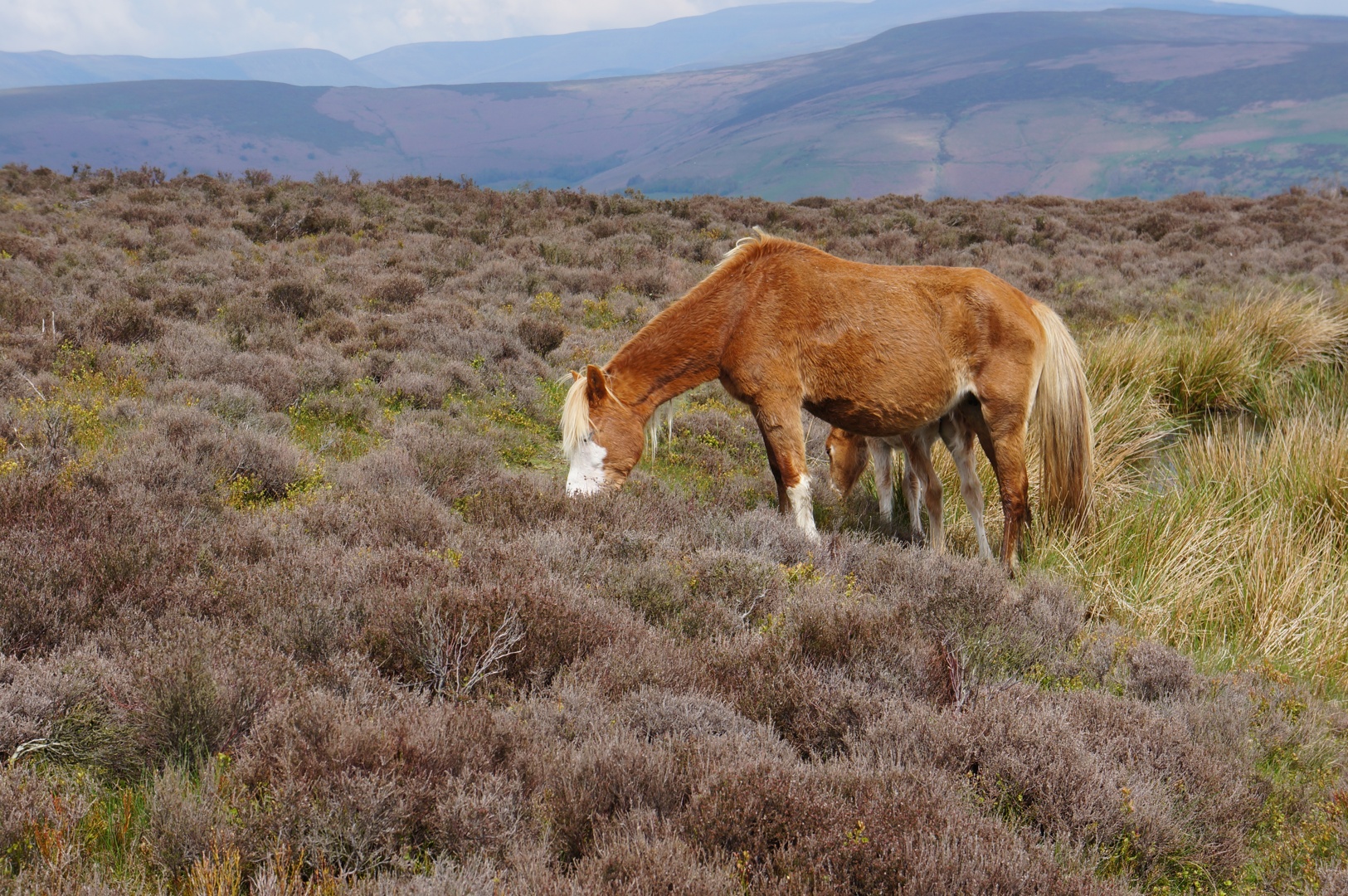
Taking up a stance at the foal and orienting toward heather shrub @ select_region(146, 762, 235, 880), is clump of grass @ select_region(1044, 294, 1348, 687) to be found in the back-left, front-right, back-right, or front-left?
back-left

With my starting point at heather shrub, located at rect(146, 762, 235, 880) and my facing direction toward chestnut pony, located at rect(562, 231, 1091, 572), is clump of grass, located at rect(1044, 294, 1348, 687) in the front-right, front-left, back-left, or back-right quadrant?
front-right

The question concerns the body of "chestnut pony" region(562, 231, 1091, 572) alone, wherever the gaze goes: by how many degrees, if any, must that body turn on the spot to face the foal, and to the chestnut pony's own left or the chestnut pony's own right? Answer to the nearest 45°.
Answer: approximately 135° to the chestnut pony's own right

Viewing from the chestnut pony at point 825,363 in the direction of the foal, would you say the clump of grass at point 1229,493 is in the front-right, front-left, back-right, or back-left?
front-right

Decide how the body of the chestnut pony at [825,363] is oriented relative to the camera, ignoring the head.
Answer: to the viewer's left

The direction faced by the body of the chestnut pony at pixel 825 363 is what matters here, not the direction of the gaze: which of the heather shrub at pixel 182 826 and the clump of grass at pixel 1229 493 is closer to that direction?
the heather shrub

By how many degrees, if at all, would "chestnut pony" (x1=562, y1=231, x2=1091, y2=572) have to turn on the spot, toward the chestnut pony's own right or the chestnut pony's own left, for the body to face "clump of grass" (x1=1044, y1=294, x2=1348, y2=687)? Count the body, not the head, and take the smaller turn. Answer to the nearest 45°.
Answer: approximately 135° to the chestnut pony's own right

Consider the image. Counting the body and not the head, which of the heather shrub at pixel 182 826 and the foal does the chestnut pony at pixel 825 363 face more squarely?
the heather shrub

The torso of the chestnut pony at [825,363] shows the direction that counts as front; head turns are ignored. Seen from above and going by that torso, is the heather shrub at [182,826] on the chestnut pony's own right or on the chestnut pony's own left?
on the chestnut pony's own left
